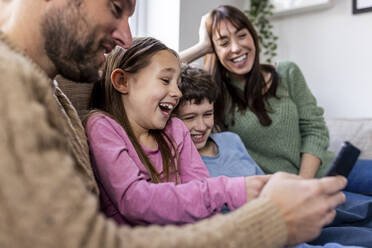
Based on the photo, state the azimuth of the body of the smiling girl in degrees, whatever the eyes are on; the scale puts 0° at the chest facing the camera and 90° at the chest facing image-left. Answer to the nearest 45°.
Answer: approximately 315°

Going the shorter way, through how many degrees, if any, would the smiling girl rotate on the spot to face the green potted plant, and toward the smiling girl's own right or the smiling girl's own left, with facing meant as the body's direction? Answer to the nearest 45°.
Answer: approximately 135° to the smiling girl's own left
